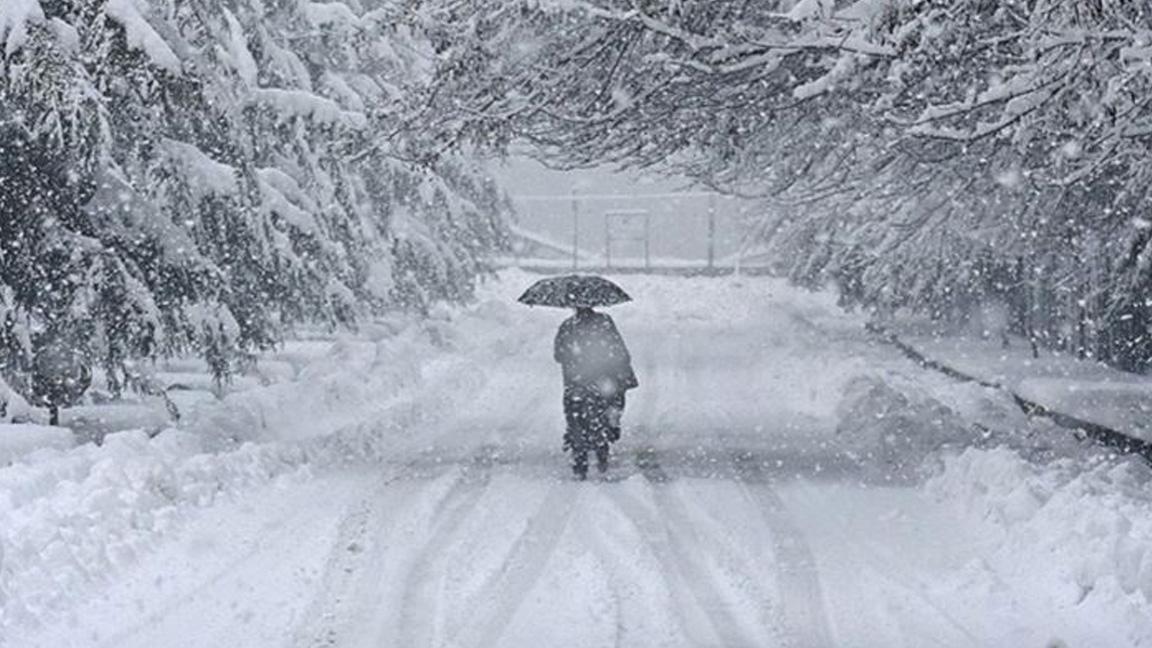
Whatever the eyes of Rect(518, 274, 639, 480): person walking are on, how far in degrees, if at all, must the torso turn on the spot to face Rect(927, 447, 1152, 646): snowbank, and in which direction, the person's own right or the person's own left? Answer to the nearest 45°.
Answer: approximately 135° to the person's own right

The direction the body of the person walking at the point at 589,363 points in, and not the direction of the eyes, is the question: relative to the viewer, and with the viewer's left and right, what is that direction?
facing away from the viewer

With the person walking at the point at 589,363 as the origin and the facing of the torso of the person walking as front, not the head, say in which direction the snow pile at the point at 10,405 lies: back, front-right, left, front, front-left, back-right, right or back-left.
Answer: left

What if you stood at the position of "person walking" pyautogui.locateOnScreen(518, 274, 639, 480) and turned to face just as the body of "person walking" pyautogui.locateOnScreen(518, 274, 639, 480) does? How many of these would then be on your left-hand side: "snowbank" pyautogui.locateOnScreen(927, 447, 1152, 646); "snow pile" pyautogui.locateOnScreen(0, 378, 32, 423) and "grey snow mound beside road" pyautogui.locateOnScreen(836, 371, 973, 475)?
1

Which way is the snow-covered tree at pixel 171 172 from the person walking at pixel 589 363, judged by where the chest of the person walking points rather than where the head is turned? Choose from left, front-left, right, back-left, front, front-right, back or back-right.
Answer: left

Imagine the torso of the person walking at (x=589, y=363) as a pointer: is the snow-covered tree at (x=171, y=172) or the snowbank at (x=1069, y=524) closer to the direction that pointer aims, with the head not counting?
the snow-covered tree

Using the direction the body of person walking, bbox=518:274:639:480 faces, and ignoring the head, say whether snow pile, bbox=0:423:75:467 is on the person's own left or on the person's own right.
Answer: on the person's own left

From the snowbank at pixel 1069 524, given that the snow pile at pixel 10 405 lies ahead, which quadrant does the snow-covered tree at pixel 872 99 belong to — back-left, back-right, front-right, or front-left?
front-right
